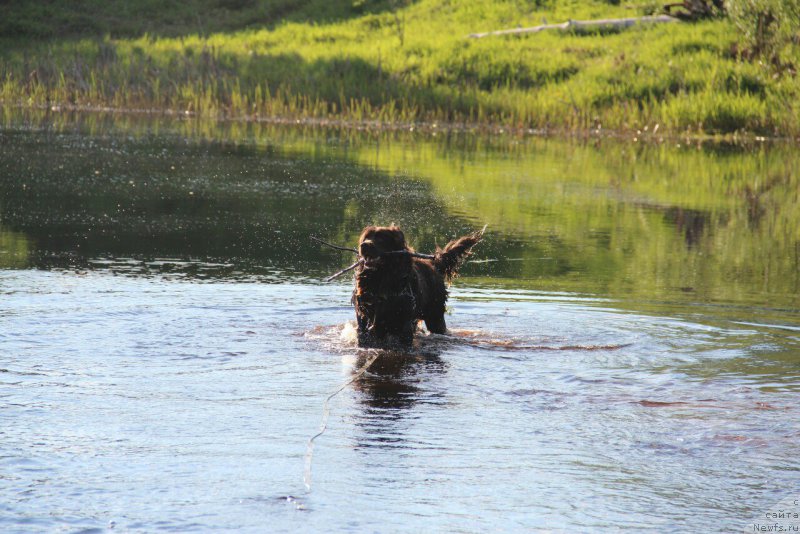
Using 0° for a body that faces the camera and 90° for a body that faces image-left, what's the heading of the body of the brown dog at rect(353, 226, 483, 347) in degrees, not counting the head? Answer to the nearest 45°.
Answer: approximately 45°

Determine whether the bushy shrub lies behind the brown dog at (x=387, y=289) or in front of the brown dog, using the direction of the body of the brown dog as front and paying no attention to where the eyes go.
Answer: behind

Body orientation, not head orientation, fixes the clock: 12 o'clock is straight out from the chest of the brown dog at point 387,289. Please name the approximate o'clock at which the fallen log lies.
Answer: The fallen log is roughly at 5 o'clock from the brown dog.
